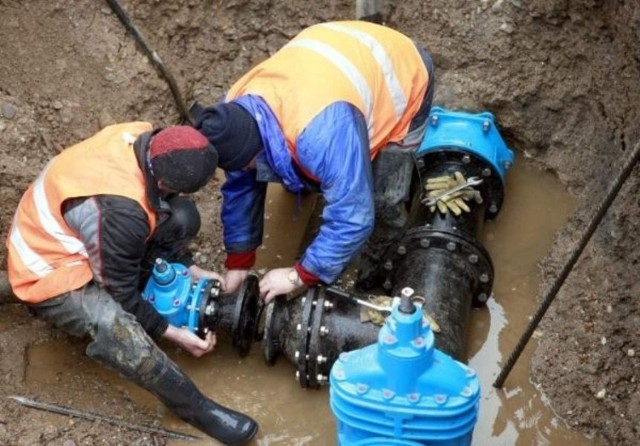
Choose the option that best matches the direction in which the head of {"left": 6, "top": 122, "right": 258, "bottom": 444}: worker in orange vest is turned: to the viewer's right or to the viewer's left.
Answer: to the viewer's right

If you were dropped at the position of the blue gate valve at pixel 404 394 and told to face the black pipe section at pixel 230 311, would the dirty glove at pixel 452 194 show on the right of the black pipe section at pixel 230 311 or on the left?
right

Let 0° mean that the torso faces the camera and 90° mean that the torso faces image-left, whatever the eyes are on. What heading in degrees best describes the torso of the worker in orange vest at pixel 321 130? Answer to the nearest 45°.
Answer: approximately 45°

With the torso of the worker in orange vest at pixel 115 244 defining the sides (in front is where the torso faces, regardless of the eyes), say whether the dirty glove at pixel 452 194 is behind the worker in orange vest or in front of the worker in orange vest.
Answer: in front

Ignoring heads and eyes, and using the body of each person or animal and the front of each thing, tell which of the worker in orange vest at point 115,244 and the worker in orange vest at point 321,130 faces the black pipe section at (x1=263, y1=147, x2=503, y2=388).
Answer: the worker in orange vest at point 115,244

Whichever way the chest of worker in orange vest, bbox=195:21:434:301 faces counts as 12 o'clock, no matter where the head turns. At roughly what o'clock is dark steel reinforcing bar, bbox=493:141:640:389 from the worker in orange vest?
The dark steel reinforcing bar is roughly at 8 o'clock from the worker in orange vest.

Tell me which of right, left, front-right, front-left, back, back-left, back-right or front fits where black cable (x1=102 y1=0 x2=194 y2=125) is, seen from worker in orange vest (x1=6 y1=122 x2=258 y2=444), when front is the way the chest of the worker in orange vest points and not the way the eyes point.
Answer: left

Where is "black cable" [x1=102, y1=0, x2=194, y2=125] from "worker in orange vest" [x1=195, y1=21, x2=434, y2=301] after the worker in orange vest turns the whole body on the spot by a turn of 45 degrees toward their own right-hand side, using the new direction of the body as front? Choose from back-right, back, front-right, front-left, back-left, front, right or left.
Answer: front-right

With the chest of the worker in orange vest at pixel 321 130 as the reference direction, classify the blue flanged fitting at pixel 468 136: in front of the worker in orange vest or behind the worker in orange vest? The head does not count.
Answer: behind

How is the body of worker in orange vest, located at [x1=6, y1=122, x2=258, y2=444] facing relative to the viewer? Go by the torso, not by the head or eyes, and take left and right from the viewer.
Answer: facing to the right of the viewer

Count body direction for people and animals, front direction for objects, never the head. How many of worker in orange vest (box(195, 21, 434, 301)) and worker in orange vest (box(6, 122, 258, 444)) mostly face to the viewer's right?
1

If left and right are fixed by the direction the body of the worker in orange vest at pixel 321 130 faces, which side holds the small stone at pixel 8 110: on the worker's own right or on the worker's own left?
on the worker's own right
